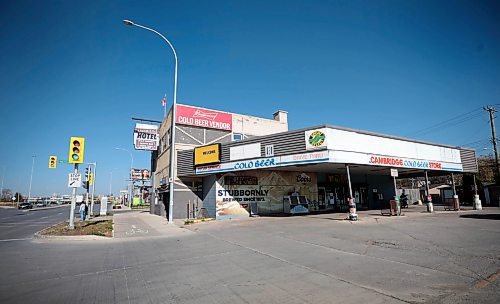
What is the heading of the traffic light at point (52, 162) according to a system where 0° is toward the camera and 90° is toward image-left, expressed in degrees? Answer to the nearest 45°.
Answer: approximately 0°

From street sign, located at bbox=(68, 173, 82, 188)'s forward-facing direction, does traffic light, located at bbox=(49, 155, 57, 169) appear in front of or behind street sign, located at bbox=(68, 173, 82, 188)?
behind

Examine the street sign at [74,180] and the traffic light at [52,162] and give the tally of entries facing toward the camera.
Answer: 2

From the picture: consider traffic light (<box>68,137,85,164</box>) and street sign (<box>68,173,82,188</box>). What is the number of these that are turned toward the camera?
2

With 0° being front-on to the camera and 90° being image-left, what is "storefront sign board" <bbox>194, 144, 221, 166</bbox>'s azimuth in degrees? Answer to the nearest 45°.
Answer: approximately 45°

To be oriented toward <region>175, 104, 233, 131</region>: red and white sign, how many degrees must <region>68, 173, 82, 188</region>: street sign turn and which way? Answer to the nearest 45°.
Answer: approximately 135° to its left

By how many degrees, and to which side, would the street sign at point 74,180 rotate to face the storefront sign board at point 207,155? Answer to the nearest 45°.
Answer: approximately 90° to its left

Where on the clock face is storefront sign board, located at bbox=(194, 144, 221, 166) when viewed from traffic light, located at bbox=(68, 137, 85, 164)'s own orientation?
The storefront sign board is roughly at 9 o'clock from the traffic light.

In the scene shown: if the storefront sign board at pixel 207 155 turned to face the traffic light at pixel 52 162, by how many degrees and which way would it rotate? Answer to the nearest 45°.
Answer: approximately 45° to its right

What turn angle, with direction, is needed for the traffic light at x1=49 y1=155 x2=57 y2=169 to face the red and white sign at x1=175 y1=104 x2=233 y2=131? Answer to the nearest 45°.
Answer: approximately 90° to its left

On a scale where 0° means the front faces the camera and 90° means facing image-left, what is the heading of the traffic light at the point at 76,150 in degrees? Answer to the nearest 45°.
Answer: approximately 0°
